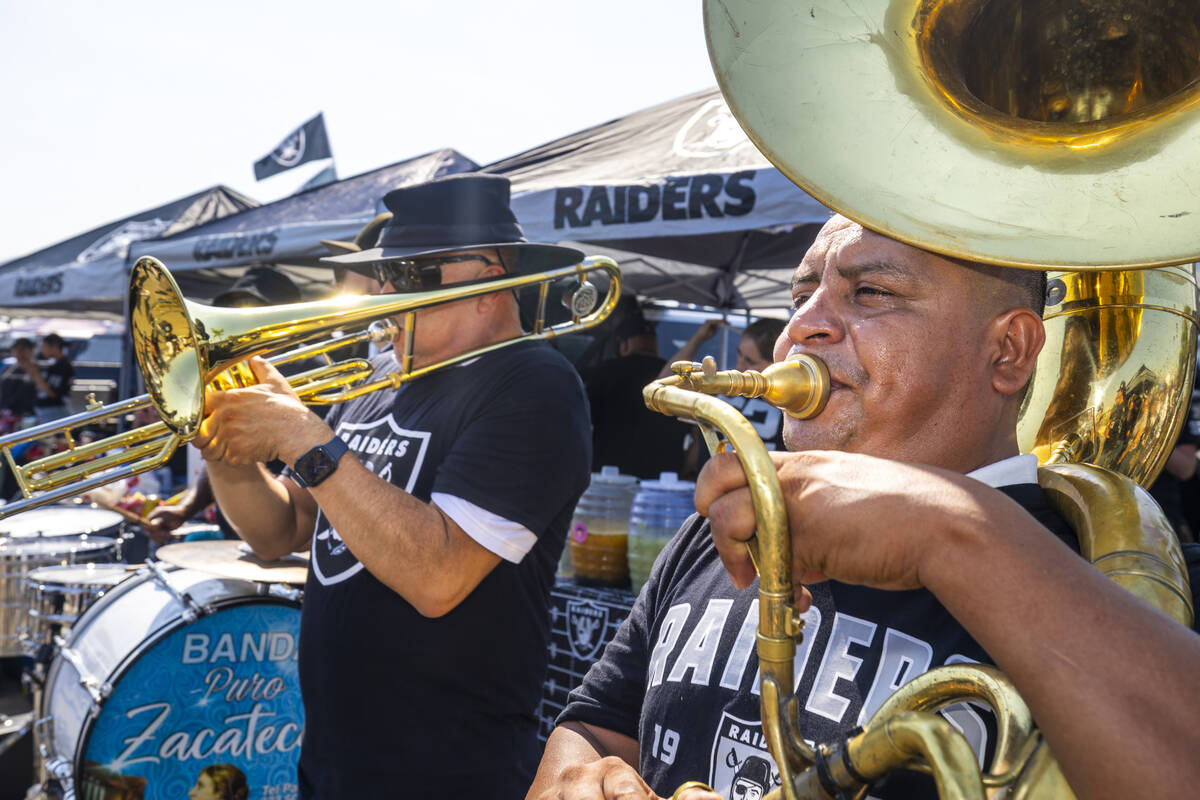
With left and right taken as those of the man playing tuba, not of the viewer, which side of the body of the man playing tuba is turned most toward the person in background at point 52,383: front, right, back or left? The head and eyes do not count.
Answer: right

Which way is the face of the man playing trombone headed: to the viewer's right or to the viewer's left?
to the viewer's left

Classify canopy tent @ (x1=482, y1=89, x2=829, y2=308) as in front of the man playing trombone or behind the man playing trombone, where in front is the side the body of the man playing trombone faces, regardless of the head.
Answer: behind

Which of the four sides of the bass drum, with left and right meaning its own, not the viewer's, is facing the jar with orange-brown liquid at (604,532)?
left

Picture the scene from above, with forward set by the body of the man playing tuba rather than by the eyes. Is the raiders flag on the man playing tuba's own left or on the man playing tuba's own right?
on the man playing tuba's own right

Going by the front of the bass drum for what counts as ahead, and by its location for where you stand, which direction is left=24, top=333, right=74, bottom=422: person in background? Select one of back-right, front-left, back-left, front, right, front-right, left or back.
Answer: back

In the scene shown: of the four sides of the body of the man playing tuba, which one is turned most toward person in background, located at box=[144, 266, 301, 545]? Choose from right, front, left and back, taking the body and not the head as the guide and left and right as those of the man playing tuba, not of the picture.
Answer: right
